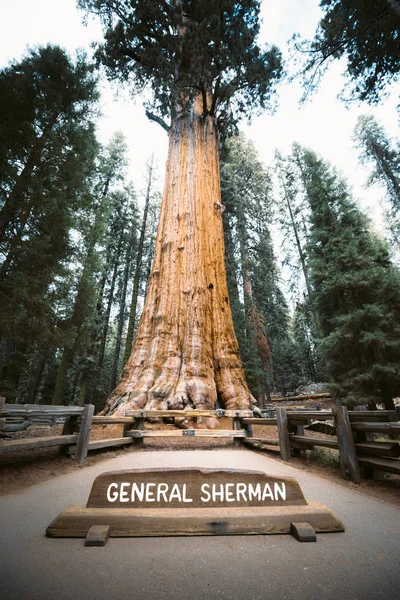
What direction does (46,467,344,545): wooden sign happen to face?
toward the camera

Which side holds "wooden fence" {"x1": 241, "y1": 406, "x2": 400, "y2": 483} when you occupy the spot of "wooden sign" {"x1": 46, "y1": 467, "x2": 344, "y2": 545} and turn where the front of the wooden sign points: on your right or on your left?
on your left

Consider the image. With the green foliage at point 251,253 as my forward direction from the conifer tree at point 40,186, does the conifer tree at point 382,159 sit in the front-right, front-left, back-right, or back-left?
front-right

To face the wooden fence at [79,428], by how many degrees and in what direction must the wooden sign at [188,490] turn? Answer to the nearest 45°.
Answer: approximately 135° to its right

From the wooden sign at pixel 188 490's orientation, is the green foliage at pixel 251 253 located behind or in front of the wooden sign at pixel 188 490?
behind

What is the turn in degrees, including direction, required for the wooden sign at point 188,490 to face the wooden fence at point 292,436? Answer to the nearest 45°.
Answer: approximately 135° to its left

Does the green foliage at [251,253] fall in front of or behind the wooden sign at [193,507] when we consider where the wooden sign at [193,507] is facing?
behind

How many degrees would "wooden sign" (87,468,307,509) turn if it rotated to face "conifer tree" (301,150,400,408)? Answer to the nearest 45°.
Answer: approximately 135° to its left

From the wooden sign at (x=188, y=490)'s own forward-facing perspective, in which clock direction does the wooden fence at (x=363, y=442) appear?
The wooden fence is roughly at 8 o'clock from the wooden sign.

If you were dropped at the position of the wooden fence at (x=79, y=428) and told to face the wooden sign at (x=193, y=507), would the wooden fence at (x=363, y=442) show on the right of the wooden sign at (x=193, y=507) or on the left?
left
